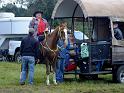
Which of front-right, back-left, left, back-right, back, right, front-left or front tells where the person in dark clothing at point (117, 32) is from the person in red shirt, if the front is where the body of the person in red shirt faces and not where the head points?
left

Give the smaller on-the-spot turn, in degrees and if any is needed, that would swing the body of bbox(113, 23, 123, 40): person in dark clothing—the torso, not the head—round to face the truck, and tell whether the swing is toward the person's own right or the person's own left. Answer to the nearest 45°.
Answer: approximately 45° to the person's own right

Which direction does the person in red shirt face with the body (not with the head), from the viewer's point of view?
toward the camera

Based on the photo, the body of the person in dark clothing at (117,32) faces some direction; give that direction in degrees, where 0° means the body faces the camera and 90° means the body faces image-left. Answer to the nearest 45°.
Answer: approximately 90°

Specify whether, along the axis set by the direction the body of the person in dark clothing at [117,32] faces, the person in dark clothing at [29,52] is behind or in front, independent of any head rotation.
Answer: in front

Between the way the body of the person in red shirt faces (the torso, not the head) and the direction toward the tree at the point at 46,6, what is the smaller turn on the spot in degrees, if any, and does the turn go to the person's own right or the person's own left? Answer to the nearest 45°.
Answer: approximately 180°

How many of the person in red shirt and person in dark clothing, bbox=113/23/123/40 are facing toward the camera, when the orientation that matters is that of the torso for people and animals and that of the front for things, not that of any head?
1

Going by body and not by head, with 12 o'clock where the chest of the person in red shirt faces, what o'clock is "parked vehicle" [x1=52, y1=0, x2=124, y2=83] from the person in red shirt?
The parked vehicle is roughly at 9 o'clock from the person in red shirt.
